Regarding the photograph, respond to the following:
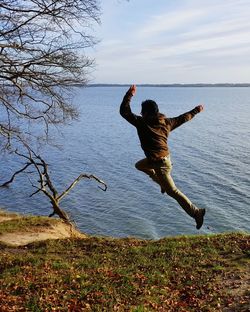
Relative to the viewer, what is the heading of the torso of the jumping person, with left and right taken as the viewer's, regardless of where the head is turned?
facing away from the viewer and to the left of the viewer
